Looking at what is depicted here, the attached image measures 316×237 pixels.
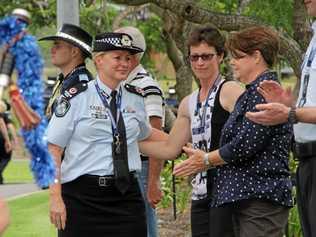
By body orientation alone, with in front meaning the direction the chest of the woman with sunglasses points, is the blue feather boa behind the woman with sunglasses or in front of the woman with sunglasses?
in front

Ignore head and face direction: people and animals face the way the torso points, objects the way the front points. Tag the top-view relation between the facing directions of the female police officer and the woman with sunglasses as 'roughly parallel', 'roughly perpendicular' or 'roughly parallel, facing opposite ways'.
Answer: roughly perpendicular

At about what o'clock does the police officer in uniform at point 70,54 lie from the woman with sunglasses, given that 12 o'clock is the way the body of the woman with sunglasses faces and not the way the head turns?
The police officer in uniform is roughly at 2 o'clock from the woman with sunglasses.

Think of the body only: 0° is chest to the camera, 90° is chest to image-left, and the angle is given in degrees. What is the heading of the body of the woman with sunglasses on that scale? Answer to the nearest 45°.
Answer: approximately 45°

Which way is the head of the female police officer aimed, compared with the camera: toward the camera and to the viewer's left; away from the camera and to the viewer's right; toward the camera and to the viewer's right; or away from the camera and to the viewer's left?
toward the camera and to the viewer's right
